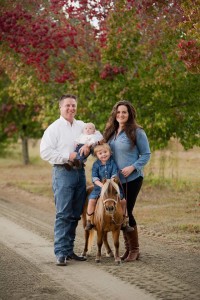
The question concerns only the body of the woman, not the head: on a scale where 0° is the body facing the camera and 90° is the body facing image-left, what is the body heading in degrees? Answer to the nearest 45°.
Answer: approximately 45°

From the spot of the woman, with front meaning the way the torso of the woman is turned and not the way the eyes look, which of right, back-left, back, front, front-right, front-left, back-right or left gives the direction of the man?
front-right

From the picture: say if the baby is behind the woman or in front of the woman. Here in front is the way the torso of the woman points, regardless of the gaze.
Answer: in front
